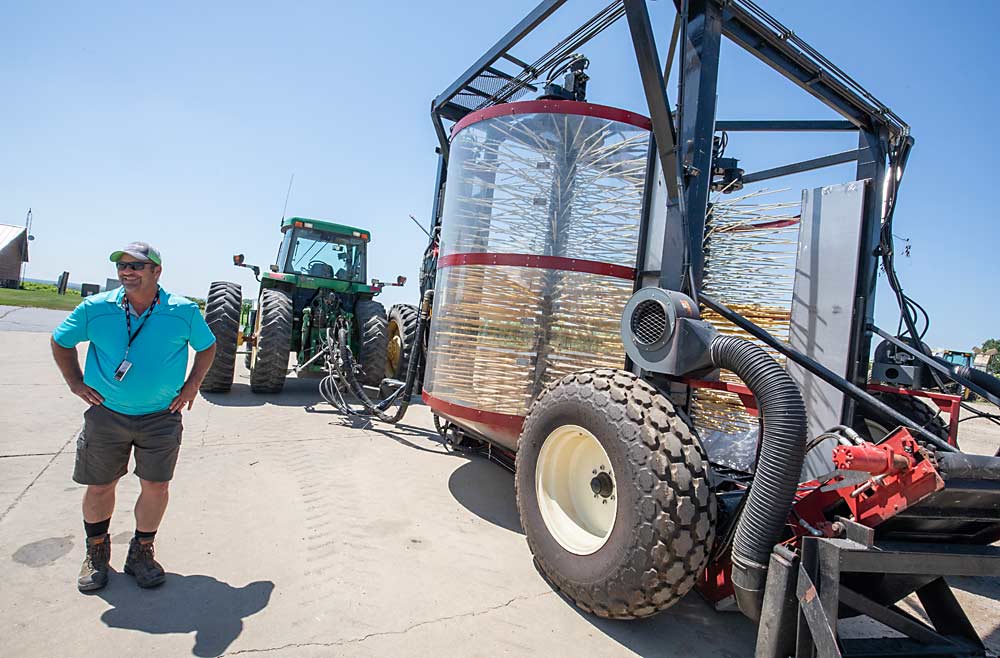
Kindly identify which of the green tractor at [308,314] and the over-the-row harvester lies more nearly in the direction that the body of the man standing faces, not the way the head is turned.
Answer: the over-the-row harvester

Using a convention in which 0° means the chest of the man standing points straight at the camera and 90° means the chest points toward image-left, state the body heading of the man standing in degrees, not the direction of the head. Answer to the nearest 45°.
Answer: approximately 0°
